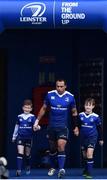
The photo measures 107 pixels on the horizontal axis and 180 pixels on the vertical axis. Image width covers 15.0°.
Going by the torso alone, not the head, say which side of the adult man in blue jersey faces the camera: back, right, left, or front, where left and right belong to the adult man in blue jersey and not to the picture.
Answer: front
